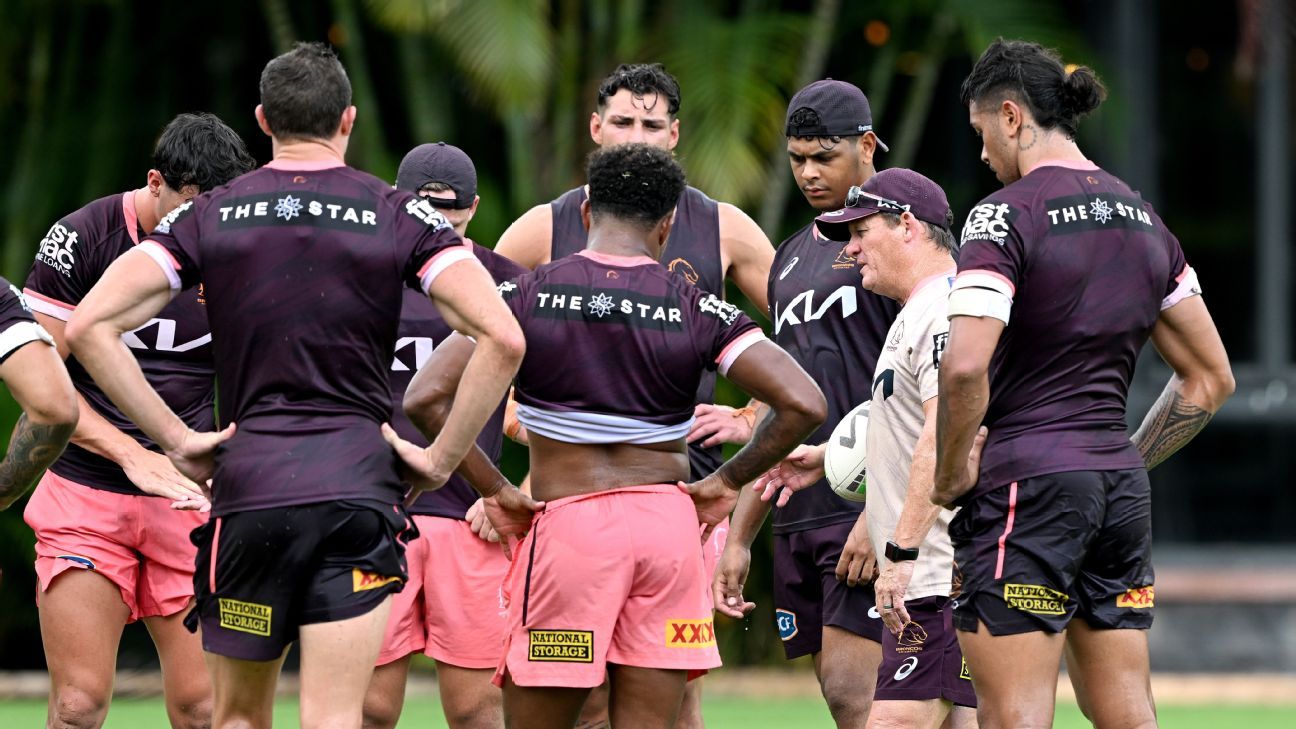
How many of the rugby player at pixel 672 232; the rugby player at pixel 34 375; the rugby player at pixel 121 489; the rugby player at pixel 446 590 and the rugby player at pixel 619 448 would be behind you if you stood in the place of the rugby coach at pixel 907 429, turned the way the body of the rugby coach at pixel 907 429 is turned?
0

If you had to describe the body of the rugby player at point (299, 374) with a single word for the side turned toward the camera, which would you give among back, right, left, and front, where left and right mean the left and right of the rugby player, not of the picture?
back

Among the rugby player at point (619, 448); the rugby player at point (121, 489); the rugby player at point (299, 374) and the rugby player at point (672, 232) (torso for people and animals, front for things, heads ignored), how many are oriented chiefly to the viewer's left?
0

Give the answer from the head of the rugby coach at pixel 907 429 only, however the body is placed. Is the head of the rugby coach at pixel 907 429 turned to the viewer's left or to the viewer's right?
to the viewer's left

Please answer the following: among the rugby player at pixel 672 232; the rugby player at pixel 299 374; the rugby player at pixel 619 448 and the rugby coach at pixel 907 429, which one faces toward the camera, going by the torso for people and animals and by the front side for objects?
the rugby player at pixel 672 232

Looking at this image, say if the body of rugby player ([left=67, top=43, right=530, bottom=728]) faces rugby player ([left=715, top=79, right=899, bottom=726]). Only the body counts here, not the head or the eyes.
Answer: no

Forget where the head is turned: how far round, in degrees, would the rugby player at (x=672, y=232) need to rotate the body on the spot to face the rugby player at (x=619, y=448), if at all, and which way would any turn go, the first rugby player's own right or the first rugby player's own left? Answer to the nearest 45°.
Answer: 0° — they already face them

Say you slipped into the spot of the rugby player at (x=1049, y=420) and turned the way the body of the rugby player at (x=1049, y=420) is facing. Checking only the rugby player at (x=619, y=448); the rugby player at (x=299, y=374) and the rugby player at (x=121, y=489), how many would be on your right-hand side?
0

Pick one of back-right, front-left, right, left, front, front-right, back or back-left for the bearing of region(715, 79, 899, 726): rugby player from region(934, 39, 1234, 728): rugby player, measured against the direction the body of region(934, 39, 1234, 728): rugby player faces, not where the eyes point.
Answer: front

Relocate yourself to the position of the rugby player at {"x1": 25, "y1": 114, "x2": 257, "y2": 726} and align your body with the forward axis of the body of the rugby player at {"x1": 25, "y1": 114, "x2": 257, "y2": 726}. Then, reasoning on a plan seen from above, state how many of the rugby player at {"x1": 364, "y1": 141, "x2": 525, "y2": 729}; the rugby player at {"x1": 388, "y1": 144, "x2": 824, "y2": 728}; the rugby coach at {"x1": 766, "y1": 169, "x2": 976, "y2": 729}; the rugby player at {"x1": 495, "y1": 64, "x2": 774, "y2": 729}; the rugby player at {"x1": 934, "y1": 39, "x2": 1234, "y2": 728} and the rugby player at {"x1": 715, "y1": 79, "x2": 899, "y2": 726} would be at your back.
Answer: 0

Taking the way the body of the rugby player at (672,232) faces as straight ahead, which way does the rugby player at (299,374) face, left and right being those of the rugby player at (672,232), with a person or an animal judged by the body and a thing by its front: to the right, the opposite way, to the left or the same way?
the opposite way

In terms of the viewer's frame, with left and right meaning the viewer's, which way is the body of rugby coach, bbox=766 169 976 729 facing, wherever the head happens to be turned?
facing to the left of the viewer

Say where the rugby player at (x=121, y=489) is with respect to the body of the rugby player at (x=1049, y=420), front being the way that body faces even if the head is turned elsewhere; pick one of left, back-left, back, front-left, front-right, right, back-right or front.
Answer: front-left

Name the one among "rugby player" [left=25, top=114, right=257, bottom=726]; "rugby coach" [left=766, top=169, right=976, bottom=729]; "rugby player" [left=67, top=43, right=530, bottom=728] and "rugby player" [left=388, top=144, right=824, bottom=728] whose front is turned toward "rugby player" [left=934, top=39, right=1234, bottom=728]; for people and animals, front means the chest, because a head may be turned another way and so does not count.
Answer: "rugby player" [left=25, top=114, right=257, bottom=726]

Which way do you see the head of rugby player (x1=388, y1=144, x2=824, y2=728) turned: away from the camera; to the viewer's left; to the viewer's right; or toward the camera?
away from the camera

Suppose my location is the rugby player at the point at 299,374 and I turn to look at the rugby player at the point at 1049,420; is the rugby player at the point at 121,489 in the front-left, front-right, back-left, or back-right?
back-left

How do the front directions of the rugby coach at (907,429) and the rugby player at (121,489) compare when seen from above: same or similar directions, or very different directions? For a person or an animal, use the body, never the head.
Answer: very different directions

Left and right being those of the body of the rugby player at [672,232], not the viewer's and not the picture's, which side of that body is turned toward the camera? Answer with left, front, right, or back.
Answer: front

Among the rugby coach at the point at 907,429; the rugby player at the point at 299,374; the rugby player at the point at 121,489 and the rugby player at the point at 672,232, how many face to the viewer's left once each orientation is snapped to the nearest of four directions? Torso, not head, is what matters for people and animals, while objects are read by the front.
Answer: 1
